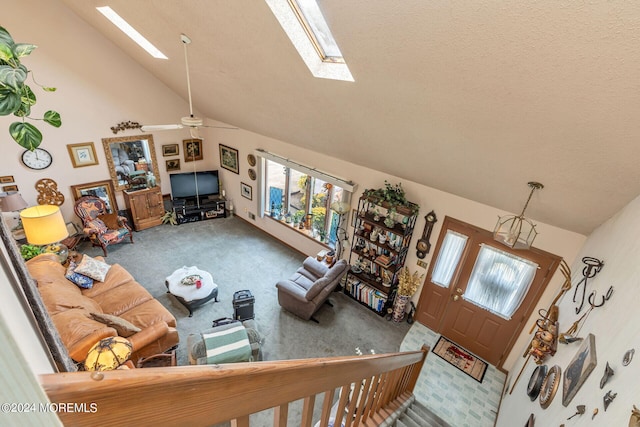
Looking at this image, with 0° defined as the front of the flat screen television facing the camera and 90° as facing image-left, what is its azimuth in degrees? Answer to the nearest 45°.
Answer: approximately 0°

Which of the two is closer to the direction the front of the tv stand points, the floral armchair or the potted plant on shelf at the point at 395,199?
the potted plant on shelf

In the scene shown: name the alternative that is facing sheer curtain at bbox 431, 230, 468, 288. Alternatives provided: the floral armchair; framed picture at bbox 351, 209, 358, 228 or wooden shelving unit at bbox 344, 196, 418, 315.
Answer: the floral armchair

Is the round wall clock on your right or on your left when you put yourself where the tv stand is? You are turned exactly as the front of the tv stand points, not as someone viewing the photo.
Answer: on your right

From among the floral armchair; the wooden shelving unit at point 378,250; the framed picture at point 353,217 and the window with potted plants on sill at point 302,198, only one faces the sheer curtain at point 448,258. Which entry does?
the floral armchair

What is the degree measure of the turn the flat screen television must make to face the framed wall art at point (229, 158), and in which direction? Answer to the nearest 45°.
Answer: approximately 90° to its left

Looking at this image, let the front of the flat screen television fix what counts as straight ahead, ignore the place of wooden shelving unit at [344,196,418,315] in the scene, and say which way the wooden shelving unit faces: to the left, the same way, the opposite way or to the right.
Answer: to the right
